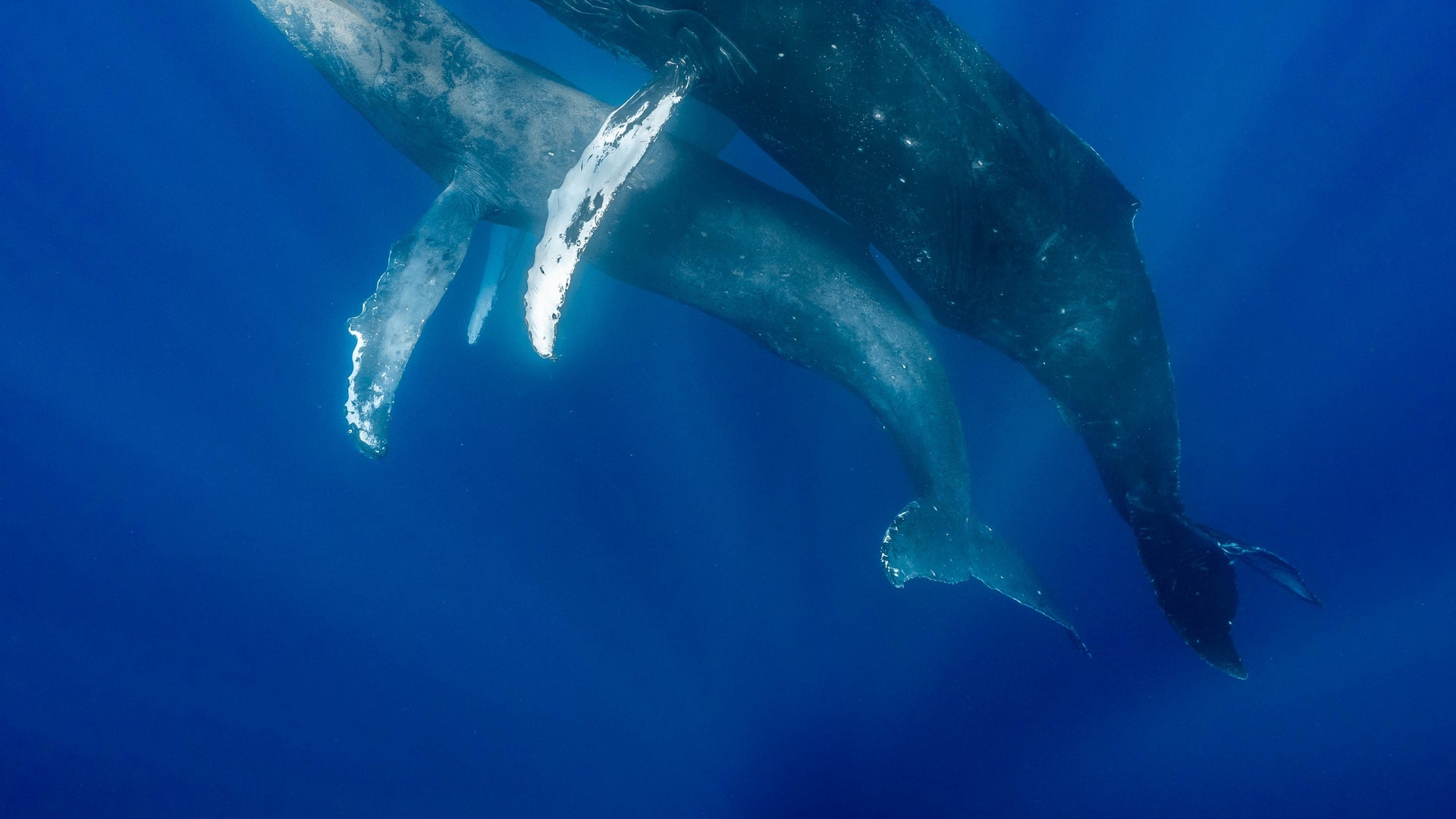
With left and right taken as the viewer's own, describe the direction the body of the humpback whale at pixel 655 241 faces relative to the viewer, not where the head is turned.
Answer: facing to the left of the viewer

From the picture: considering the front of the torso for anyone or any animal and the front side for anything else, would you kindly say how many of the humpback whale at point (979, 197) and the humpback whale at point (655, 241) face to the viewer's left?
2

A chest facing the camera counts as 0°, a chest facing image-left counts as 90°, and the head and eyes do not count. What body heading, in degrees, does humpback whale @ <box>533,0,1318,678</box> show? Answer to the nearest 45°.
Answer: approximately 90°

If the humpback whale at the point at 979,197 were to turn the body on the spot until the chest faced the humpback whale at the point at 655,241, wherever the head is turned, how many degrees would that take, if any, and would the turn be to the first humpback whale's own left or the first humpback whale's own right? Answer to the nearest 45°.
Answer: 0° — it already faces it
